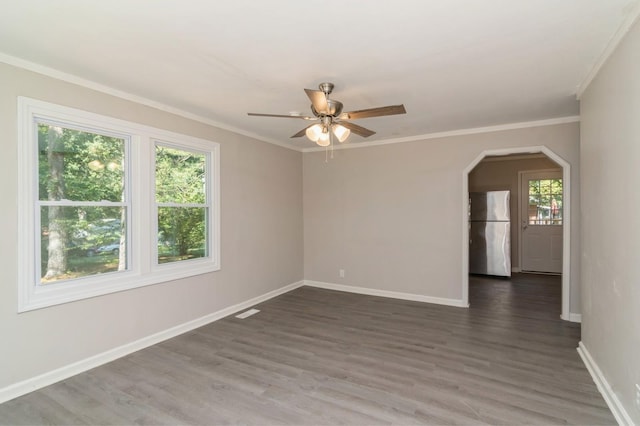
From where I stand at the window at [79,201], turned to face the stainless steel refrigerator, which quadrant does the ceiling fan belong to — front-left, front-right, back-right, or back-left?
front-right

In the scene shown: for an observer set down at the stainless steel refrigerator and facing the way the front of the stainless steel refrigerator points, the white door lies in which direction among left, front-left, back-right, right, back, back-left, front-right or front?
back-left

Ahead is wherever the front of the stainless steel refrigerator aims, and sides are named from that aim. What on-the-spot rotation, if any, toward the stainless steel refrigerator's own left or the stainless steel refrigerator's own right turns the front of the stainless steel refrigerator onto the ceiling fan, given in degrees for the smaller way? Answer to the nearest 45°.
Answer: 0° — it already faces it

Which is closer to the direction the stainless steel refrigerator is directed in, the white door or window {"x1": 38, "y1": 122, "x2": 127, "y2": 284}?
the window

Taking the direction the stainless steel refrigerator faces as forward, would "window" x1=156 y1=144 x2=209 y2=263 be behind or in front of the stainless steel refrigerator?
in front

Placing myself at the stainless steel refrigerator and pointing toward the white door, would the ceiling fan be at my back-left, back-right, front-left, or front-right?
back-right

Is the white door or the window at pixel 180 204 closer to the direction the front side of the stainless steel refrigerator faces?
the window

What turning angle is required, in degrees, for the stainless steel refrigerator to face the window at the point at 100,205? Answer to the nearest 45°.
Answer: approximately 45° to its right

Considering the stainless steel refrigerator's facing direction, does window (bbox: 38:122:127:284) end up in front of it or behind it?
in front

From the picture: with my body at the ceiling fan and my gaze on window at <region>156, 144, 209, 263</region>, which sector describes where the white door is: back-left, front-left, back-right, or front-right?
back-right

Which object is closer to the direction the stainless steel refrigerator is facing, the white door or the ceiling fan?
the ceiling fan

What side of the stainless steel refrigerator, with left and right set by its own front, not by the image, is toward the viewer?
front
